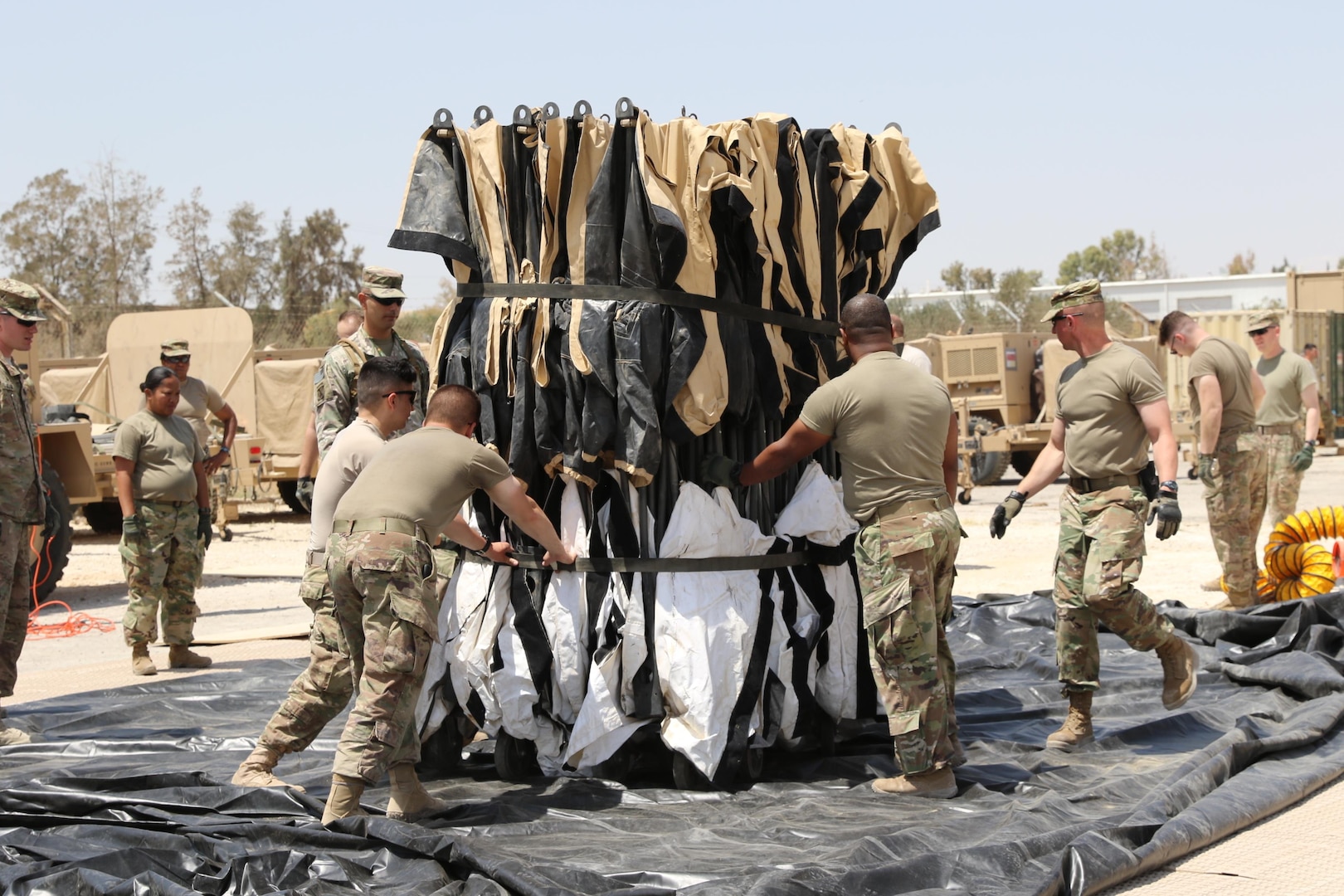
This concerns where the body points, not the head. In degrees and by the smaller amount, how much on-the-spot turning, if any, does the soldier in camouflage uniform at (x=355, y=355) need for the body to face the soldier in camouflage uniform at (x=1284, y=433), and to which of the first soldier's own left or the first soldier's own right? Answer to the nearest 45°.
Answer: approximately 45° to the first soldier's own left

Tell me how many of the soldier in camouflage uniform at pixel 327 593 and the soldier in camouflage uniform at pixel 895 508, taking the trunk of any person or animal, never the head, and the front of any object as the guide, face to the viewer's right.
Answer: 1

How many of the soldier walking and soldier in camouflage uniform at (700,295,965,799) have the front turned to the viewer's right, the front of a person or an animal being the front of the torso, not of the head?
0

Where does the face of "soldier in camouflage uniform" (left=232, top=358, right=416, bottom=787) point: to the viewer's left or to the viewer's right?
to the viewer's right

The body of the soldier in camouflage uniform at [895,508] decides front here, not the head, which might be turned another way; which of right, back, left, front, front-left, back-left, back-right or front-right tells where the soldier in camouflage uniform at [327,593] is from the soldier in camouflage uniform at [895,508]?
front-left

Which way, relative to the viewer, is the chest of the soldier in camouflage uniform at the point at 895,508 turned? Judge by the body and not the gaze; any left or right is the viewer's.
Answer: facing away from the viewer and to the left of the viewer

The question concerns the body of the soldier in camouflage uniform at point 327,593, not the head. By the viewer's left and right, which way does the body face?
facing to the right of the viewer

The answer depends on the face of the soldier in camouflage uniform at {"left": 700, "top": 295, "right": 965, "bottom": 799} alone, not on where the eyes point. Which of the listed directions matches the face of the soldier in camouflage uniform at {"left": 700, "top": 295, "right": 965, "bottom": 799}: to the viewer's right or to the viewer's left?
to the viewer's left

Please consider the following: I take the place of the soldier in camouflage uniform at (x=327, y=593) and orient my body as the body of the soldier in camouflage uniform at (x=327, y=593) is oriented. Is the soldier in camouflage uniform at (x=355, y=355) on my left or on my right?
on my left

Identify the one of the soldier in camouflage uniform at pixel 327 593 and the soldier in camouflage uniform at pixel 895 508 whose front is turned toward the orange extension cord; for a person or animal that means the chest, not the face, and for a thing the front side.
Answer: the soldier in camouflage uniform at pixel 895 508

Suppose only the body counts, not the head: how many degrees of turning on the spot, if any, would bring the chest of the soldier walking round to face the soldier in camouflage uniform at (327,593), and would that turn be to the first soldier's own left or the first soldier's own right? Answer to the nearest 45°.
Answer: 0° — they already face them

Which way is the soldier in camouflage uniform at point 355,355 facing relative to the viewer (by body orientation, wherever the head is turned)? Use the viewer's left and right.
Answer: facing the viewer and to the right of the viewer

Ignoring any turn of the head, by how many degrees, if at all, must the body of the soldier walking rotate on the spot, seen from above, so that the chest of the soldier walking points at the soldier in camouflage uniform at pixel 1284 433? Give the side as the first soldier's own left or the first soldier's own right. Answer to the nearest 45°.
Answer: approximately 135° to the first soldier's own right

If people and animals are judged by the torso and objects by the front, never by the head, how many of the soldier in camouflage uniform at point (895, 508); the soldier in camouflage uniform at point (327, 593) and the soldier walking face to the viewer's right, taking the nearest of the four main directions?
1
